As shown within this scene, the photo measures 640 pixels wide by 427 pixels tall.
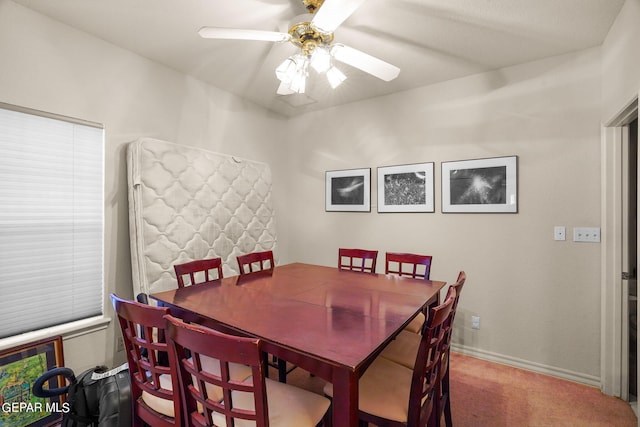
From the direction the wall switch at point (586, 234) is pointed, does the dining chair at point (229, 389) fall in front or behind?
in front

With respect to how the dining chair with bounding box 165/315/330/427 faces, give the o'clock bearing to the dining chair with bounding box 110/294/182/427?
the dining chair with bounding box 110/294/182/427 is roughly at 9 o'clock from the dining chair with bounding box 165/315/330/427.

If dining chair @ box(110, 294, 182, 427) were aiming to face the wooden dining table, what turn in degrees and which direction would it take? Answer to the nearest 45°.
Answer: approximately 45° to its right

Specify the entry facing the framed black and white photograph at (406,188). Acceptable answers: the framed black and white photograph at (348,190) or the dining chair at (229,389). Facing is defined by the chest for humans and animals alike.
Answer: the dining chair

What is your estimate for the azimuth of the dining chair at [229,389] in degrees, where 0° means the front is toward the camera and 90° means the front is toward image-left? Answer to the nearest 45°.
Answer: approximately 225°

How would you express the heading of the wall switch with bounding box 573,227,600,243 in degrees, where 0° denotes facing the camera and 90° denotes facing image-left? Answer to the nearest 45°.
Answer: approximately 0°

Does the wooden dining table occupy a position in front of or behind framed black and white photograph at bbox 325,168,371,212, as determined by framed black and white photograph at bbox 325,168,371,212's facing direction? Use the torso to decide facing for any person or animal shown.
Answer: in front

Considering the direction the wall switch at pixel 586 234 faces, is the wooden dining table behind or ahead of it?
ahead

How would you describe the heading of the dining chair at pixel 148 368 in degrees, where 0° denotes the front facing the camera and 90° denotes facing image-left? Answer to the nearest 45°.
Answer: approximately 225°

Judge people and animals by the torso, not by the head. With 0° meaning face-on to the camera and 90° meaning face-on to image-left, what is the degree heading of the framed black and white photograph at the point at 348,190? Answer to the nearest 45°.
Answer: approximately 45°
